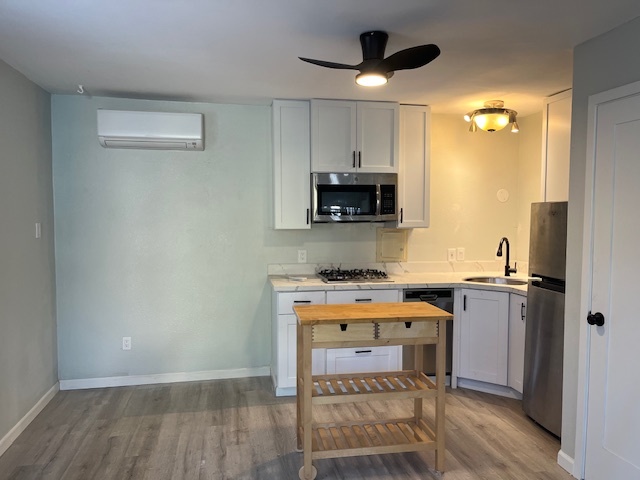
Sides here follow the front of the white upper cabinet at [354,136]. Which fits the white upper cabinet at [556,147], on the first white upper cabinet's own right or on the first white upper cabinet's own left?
on the first white upper cabinet's own left

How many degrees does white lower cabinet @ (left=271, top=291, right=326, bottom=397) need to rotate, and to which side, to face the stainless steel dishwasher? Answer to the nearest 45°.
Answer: approximately 90° to its left

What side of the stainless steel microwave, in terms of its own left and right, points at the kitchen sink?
left

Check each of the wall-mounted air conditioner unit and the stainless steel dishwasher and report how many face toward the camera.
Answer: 2

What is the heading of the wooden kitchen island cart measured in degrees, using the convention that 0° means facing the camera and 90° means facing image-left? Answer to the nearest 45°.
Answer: approximately 0°

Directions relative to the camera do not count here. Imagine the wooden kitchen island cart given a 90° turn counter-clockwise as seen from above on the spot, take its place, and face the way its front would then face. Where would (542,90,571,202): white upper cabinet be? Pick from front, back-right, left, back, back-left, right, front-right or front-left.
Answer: front-left

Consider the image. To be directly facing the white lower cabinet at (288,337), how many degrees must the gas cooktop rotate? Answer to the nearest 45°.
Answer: approximately 45° to its right

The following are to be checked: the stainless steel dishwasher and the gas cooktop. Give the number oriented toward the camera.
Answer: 2

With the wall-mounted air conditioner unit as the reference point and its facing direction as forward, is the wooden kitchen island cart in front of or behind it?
in front
